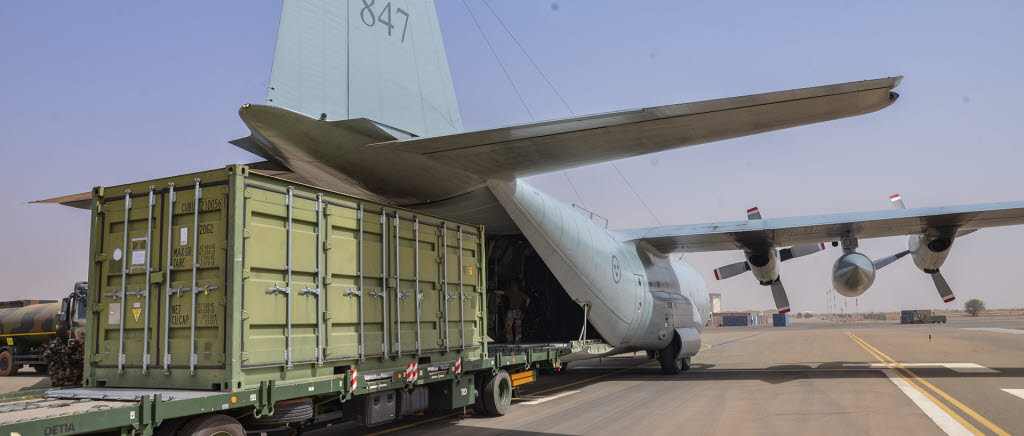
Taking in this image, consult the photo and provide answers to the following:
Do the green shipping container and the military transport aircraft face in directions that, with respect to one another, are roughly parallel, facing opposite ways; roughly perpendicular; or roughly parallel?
roughly parallel, facing opposite ways

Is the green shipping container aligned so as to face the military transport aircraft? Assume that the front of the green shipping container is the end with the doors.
no

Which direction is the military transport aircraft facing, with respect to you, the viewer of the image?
facing away from the viewer and to the right of the viewer

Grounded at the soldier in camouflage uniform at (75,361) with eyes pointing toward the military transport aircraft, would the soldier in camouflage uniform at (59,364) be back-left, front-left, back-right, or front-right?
back-left

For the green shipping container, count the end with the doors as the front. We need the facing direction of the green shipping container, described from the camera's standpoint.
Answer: facing the viewer and to the left of the viewer

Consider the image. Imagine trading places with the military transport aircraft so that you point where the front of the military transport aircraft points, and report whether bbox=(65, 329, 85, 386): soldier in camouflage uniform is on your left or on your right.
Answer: on your left

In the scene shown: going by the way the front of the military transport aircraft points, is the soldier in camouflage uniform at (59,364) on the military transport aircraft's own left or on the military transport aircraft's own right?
on the military transport aircraft's own left

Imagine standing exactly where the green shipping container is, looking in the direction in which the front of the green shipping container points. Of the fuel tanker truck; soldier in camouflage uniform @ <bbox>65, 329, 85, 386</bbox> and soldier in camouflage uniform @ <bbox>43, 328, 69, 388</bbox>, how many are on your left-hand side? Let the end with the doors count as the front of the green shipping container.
0

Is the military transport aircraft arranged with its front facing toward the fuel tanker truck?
no

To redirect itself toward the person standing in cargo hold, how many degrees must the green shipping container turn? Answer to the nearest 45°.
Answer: approximately 180°
